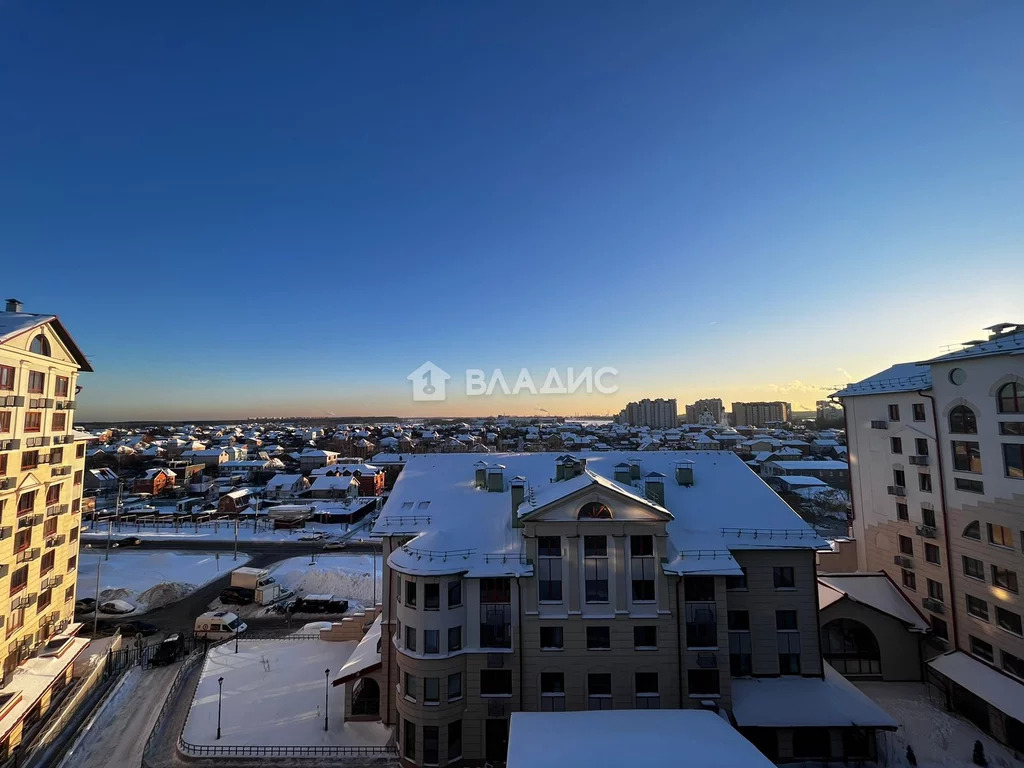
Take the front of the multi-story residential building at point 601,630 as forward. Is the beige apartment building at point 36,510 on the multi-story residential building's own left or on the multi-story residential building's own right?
on the multi-story residential building's own right

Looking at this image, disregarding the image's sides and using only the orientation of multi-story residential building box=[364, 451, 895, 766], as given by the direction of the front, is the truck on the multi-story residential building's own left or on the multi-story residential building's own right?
on the multi-story residential building's own right

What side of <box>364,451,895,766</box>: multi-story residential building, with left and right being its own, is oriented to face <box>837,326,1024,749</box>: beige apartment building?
left

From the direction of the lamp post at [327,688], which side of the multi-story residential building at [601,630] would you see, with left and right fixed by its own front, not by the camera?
right

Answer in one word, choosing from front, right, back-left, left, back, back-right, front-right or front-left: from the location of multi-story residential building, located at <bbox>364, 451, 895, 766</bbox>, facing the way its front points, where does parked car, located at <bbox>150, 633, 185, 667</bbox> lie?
right

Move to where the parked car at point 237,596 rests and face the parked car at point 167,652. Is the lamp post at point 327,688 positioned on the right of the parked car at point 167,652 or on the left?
left

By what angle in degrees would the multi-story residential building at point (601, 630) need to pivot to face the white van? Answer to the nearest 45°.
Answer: approximately 90° to its right

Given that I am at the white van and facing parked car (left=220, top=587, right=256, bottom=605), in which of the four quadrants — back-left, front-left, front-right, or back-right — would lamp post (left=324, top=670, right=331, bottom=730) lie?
back-right

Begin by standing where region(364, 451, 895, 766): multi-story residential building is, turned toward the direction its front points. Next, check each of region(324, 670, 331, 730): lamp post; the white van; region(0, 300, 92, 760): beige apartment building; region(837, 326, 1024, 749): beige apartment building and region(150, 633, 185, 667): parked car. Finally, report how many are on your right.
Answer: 4

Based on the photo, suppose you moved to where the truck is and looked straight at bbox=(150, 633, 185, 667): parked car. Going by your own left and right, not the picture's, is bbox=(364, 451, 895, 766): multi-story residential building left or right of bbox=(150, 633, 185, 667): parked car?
left
